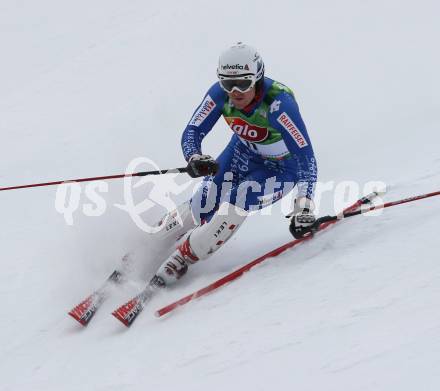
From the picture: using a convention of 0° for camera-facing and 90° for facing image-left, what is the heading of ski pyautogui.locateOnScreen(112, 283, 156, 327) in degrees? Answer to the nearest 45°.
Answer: approximately 45°

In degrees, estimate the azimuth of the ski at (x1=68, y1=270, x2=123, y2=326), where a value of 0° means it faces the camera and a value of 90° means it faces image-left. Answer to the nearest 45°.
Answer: approximately 45°

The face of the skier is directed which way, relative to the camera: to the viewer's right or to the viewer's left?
to the viewer's left

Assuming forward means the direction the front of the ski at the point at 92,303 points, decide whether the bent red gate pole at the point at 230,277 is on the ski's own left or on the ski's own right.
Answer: on the ski's own left
